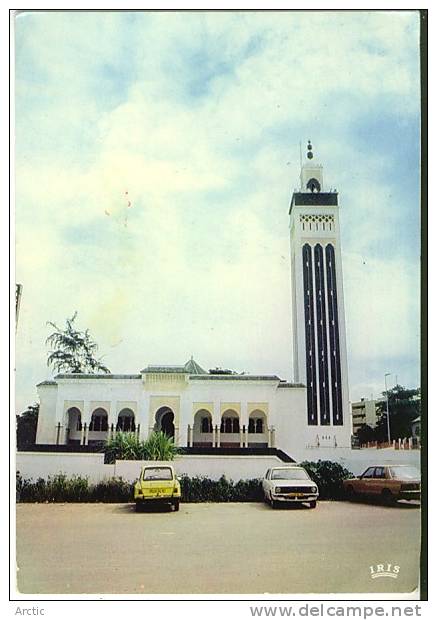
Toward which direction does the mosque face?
toward the camera

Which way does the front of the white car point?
toward the camera
